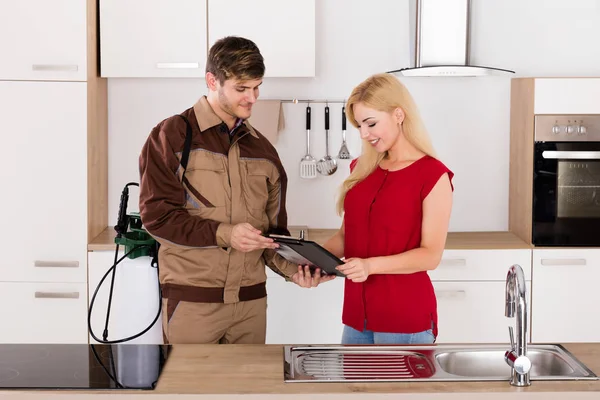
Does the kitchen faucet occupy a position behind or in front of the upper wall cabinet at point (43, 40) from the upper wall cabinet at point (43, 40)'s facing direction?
in front

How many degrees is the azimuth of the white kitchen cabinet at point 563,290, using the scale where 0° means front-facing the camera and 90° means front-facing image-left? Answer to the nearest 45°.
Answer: approximately 0°

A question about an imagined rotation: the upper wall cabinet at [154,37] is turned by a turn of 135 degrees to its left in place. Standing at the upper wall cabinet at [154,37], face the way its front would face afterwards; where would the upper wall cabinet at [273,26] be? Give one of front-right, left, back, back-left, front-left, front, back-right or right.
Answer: front-right
